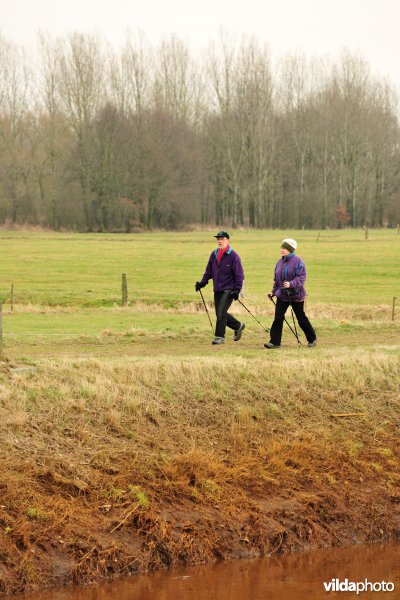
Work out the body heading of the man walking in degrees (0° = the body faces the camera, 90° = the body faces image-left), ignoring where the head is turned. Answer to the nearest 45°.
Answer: approximately 45°

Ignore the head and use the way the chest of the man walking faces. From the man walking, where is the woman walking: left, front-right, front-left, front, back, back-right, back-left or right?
back-left
